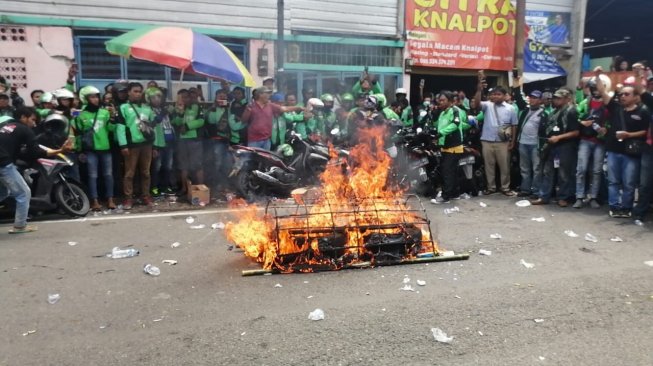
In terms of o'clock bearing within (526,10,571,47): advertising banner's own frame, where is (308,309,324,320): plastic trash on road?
The plastic trash on road is roughly at 12 o'clock from the advertising banner.

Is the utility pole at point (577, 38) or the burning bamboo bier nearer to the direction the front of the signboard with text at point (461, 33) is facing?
the burning bamboo bier

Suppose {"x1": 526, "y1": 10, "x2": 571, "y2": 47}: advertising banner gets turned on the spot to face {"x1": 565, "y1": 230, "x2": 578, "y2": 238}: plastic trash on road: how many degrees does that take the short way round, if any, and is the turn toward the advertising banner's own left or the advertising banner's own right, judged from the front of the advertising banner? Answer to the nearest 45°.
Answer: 0° — it already faces it

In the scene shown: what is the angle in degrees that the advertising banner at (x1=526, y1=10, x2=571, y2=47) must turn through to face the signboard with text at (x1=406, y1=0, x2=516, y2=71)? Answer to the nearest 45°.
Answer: approximately 45° to its right

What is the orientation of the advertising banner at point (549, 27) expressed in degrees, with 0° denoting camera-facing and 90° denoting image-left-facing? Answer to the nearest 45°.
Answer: approximately 0°

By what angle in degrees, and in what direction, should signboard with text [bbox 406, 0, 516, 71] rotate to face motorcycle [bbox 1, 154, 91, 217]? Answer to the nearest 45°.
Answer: approximately 45° to its right

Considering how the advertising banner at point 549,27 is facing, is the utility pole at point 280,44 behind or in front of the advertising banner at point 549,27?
in front

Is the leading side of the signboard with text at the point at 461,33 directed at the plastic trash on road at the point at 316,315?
yes

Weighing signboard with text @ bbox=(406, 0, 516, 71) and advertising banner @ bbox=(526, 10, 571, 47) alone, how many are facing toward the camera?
2

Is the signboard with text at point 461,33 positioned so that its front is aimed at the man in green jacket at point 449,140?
yes

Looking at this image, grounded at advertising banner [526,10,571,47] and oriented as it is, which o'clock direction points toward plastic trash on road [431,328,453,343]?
The plastic trash on road is roughly at 12 o'clock from the advertising banner.

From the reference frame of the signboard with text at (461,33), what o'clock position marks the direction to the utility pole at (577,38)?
The utility pole is roughly at 8 o'clock from the signboard with text.

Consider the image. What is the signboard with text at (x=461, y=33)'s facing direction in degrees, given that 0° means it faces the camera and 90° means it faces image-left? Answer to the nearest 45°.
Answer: approximately 0°

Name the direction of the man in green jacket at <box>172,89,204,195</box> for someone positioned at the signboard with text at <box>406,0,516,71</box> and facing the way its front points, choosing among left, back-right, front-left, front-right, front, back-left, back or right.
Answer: front-right
